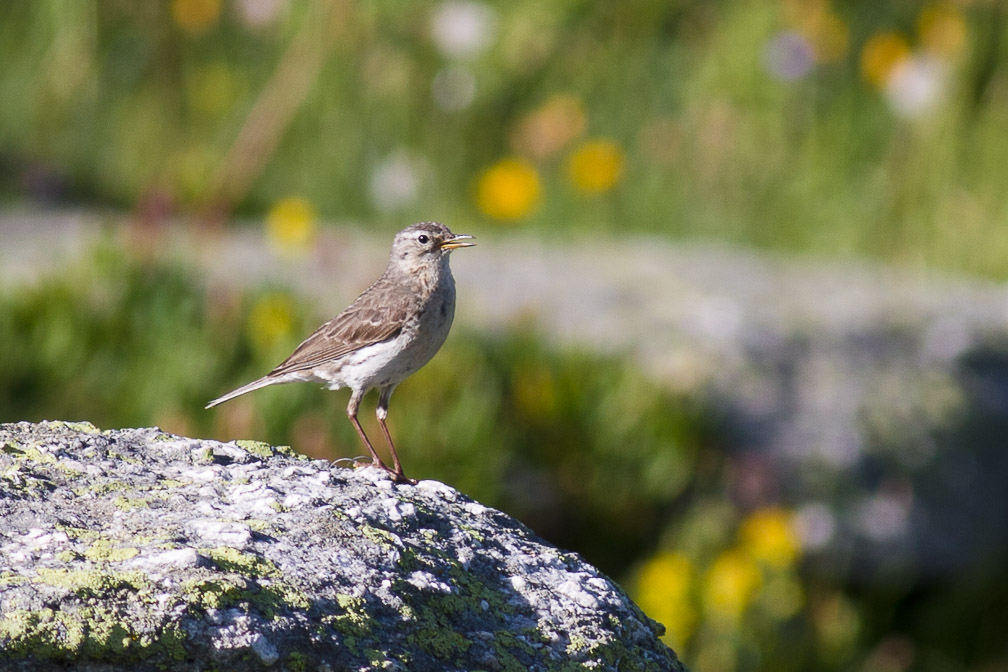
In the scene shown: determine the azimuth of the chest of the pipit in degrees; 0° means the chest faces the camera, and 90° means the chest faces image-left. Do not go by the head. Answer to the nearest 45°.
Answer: approximately 270°

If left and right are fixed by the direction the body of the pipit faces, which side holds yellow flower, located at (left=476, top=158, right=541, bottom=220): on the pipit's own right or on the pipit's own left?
on the pipit's own left

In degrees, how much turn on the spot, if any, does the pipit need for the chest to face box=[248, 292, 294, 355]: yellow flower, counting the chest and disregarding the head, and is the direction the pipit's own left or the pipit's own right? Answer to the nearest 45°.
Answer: approximately 90° to the pipit's own left

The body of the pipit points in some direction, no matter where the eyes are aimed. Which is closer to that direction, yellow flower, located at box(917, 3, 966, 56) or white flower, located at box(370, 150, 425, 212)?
the yellow flower

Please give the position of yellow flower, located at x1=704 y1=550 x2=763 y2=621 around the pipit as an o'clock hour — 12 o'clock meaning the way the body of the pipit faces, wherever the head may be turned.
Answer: The yellow flower is roughly at 10 o'clock from the pipit.

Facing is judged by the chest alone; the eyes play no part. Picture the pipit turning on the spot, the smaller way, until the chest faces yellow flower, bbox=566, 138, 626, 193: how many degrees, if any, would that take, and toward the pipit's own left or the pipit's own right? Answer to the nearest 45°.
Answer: approximately 45° to the pipit's own left
